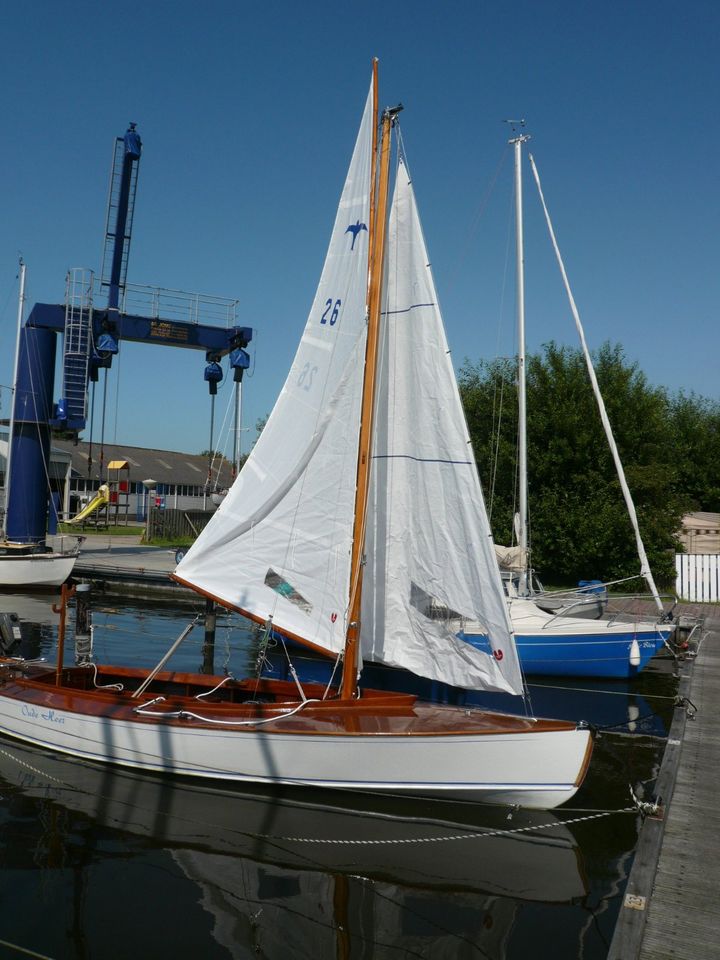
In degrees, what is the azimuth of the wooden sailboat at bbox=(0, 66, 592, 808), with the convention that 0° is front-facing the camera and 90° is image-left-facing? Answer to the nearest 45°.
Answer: approximately 315°

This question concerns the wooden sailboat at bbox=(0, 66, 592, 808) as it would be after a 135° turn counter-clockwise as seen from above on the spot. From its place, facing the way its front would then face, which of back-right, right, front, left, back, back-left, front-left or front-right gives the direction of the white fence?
front-right

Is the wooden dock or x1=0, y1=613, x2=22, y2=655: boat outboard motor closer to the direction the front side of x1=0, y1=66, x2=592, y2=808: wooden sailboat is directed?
the wooden dock

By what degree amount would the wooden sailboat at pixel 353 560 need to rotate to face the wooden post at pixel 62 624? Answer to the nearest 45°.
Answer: approximately 135° to its right
